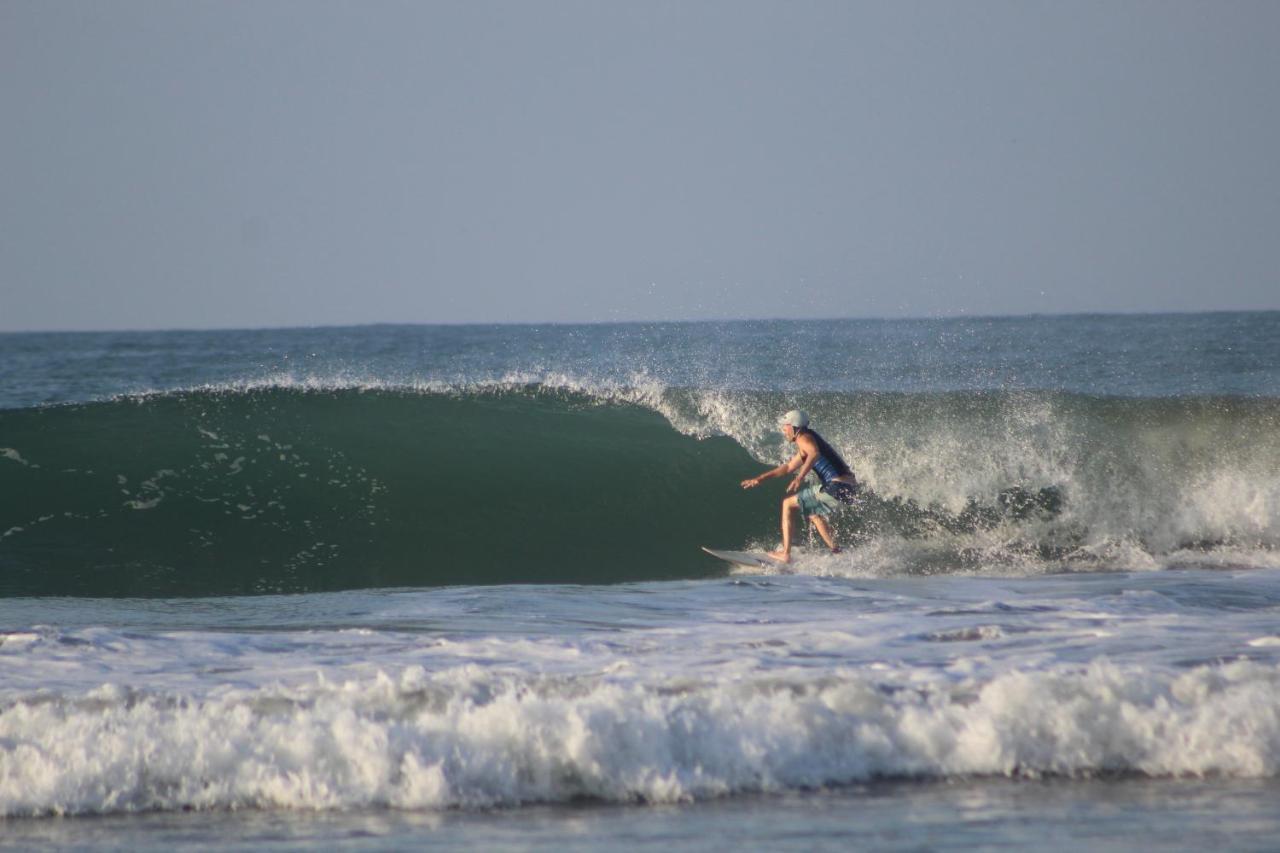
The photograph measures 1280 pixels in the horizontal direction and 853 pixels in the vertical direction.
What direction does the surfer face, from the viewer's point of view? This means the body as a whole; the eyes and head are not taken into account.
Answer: to the viewer's left

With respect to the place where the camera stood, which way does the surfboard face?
facing to the left of the viewer
